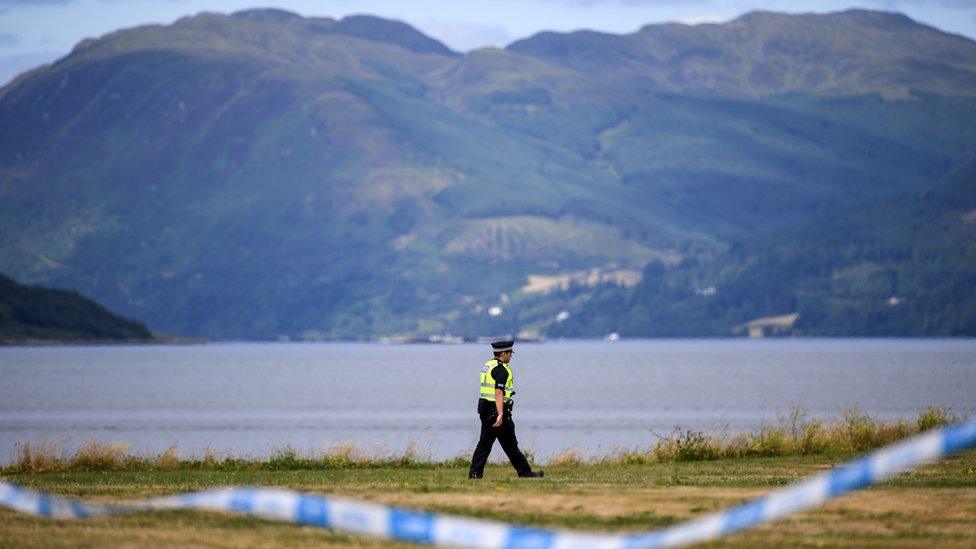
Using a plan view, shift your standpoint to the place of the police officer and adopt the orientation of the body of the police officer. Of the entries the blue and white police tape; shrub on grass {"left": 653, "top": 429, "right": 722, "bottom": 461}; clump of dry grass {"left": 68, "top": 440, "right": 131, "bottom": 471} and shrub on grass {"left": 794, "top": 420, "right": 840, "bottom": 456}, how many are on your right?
1

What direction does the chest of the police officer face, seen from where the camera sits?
to the viewer's right

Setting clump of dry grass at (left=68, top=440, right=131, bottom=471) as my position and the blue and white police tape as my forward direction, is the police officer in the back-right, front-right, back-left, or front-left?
front-left

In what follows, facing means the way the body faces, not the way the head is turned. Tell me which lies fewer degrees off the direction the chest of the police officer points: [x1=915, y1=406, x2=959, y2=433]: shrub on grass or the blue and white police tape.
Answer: the shrub on grass

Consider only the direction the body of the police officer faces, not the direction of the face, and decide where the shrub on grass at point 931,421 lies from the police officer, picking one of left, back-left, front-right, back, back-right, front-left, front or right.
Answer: front-left

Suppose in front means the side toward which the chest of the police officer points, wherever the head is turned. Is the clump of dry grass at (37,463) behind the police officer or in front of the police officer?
behind

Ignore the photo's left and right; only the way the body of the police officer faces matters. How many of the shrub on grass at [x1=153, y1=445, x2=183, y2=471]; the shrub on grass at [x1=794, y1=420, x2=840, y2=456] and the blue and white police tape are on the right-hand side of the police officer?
1

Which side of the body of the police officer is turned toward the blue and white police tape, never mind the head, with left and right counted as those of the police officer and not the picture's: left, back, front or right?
right

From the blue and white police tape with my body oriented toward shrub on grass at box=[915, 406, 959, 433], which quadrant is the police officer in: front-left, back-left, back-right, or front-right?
front-left

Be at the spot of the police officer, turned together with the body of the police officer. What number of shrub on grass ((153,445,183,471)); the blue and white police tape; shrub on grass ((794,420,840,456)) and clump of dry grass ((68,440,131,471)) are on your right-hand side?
1

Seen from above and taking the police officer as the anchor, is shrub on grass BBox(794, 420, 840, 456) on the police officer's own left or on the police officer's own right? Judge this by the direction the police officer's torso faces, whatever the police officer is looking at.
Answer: on the police officer's own left

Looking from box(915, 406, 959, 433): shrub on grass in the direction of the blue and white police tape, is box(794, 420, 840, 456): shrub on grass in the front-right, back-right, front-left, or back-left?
front-right

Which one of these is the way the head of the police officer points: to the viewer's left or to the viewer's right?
to the viewer's right

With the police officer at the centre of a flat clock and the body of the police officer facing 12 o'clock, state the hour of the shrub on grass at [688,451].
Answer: The shrub on grass is roughly at 10 o'clock from the police officer.

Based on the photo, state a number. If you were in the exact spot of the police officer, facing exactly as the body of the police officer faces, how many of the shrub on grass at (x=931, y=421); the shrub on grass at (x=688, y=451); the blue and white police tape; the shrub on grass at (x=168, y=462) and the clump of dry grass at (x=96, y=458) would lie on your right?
1

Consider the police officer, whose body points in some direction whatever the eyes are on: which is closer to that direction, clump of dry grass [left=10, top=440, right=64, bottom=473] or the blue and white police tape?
the blue and white police tape

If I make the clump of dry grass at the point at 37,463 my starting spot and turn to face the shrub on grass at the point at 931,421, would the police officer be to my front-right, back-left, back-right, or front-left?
front-right
